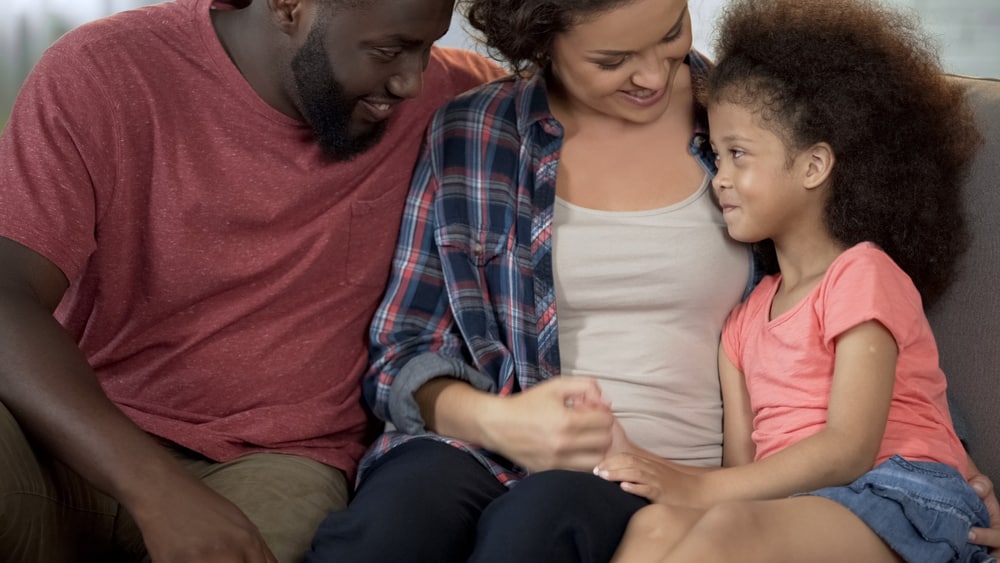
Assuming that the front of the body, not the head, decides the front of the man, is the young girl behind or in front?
in front

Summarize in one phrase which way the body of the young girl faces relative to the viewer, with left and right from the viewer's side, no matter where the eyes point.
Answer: facing the viewer and to the left of the viewer

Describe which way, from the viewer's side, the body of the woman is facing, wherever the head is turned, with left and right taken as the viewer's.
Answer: facing the viewer and to the right of the viewer

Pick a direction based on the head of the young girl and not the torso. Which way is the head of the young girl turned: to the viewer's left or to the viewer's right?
to the viewer's left

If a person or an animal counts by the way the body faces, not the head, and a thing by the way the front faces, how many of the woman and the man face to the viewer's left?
0

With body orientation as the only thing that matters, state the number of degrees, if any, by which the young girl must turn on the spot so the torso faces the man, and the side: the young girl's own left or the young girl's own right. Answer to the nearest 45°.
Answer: approximately 45° to the young girl's own right

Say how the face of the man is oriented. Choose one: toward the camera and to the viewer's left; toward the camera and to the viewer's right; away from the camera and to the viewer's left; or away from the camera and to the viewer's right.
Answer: toward the camera and to the viewer's right

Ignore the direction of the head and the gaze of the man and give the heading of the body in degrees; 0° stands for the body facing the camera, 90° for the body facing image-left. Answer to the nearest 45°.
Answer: approximately 315°
